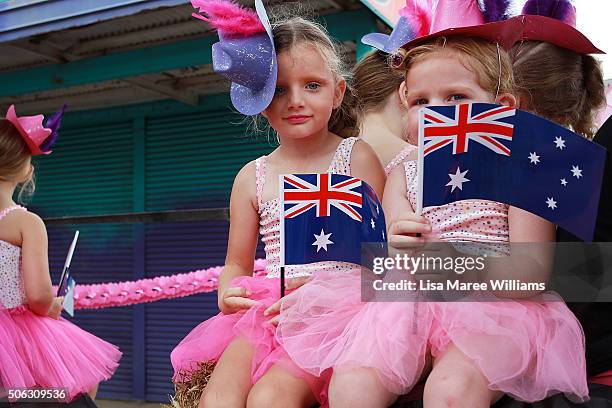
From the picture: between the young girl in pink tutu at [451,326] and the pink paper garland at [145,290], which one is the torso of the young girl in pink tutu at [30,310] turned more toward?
the pink paper garland

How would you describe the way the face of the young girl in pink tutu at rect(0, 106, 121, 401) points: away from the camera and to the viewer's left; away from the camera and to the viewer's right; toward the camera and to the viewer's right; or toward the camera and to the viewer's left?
away from the camera and to the viewer's right

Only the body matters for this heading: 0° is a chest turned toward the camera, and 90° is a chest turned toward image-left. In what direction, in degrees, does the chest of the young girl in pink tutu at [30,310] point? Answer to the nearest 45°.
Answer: approximately 225°

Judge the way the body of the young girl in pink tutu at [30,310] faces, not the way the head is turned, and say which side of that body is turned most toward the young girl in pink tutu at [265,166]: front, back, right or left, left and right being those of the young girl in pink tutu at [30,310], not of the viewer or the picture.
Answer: right

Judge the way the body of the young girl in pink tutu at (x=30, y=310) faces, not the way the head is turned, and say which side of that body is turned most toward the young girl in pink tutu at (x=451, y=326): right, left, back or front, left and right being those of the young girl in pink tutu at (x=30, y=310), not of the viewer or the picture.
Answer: right

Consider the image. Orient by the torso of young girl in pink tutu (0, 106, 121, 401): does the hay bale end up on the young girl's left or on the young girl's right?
on the young girl's right

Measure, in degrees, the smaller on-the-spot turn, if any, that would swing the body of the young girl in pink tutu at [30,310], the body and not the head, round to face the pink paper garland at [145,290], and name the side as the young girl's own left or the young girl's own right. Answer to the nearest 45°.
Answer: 0° — they already face it
